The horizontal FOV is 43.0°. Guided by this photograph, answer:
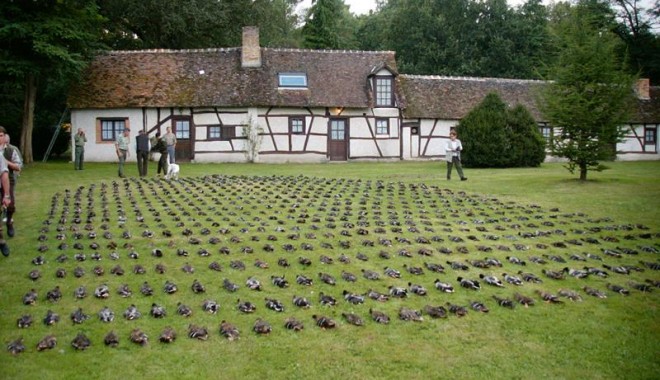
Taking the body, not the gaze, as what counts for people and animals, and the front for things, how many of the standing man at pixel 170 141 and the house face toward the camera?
2

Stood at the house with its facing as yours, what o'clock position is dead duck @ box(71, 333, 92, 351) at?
The dead duck is roughly at 12 o'clock from the house.

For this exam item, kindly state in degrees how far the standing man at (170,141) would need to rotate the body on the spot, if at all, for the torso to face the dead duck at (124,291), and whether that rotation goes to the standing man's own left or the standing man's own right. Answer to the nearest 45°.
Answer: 0° — they already face it

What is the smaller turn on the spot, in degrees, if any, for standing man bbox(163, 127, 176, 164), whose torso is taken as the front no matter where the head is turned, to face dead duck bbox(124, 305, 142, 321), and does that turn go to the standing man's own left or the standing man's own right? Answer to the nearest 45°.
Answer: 0° — they already face it

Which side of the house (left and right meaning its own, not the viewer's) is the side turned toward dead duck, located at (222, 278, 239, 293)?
front

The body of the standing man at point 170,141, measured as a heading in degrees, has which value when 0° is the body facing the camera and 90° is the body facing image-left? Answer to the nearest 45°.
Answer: approximately 0°

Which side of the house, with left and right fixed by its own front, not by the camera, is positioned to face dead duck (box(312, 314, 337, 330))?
front

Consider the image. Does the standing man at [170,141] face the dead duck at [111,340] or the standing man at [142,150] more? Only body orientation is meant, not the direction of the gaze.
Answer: the dead duck
